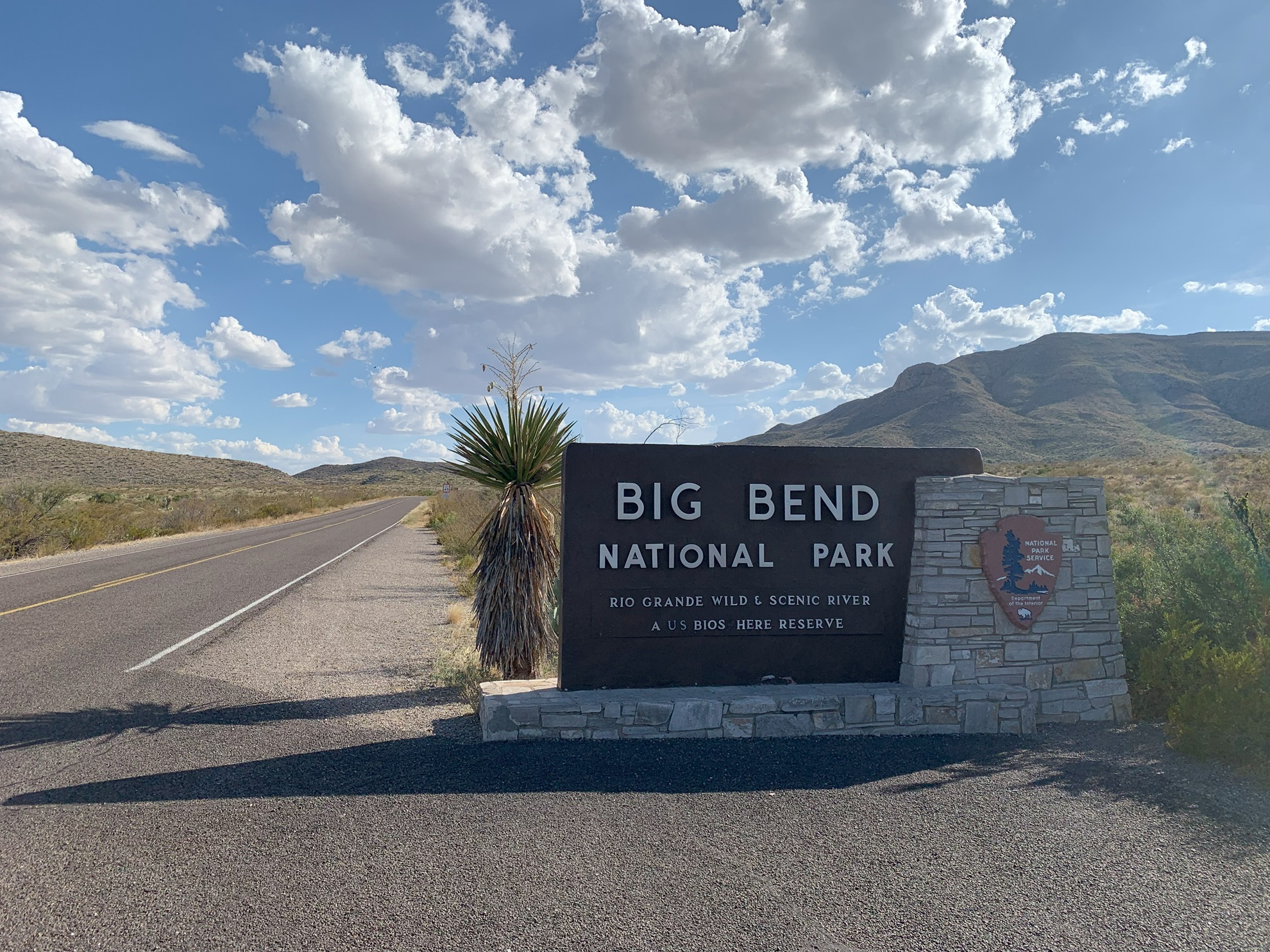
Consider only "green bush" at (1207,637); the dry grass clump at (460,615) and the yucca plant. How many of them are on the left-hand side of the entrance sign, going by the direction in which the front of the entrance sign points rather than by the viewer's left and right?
1

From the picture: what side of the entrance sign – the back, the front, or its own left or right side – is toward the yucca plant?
right

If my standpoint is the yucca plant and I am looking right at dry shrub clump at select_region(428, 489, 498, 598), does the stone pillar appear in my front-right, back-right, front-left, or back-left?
back-right

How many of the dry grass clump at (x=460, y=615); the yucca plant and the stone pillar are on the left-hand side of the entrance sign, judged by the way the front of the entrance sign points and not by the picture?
1

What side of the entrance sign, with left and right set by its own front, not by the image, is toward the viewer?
front

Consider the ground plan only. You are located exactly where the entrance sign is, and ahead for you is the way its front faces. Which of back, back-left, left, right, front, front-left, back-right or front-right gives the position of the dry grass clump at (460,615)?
back-right

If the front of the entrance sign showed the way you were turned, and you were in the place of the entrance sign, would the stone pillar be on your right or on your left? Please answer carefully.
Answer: on your left

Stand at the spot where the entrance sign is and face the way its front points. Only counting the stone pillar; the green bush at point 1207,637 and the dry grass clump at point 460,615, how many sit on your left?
2

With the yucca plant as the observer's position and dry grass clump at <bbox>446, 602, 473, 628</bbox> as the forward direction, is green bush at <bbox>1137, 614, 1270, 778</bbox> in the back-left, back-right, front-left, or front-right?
back-right

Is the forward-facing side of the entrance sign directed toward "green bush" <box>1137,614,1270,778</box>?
no

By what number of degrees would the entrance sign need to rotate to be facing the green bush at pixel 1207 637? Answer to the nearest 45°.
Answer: approximately 90° to its left

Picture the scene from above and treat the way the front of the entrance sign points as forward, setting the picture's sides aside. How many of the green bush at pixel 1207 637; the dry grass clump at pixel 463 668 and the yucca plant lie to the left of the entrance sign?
1

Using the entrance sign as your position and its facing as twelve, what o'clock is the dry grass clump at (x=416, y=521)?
The dry grass clump is roughly at 5 o'clock from the entrance sign.

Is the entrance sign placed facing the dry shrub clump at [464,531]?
no

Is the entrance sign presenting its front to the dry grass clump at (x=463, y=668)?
no

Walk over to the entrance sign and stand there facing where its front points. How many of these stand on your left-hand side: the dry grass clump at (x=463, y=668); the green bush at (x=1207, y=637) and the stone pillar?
2
